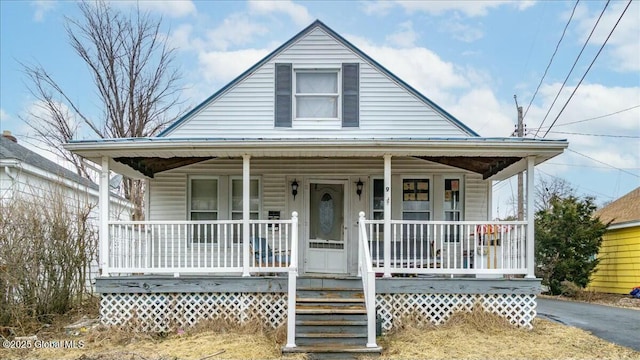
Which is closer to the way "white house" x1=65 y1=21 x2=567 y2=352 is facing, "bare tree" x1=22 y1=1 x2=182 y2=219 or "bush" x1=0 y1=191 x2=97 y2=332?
the bush

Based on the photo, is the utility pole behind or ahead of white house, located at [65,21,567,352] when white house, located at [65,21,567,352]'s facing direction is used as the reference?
behind

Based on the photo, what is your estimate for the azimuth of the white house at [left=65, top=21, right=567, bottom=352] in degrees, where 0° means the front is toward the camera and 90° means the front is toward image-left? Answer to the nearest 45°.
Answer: approximately 0°

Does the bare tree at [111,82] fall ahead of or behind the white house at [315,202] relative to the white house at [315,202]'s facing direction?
behind
